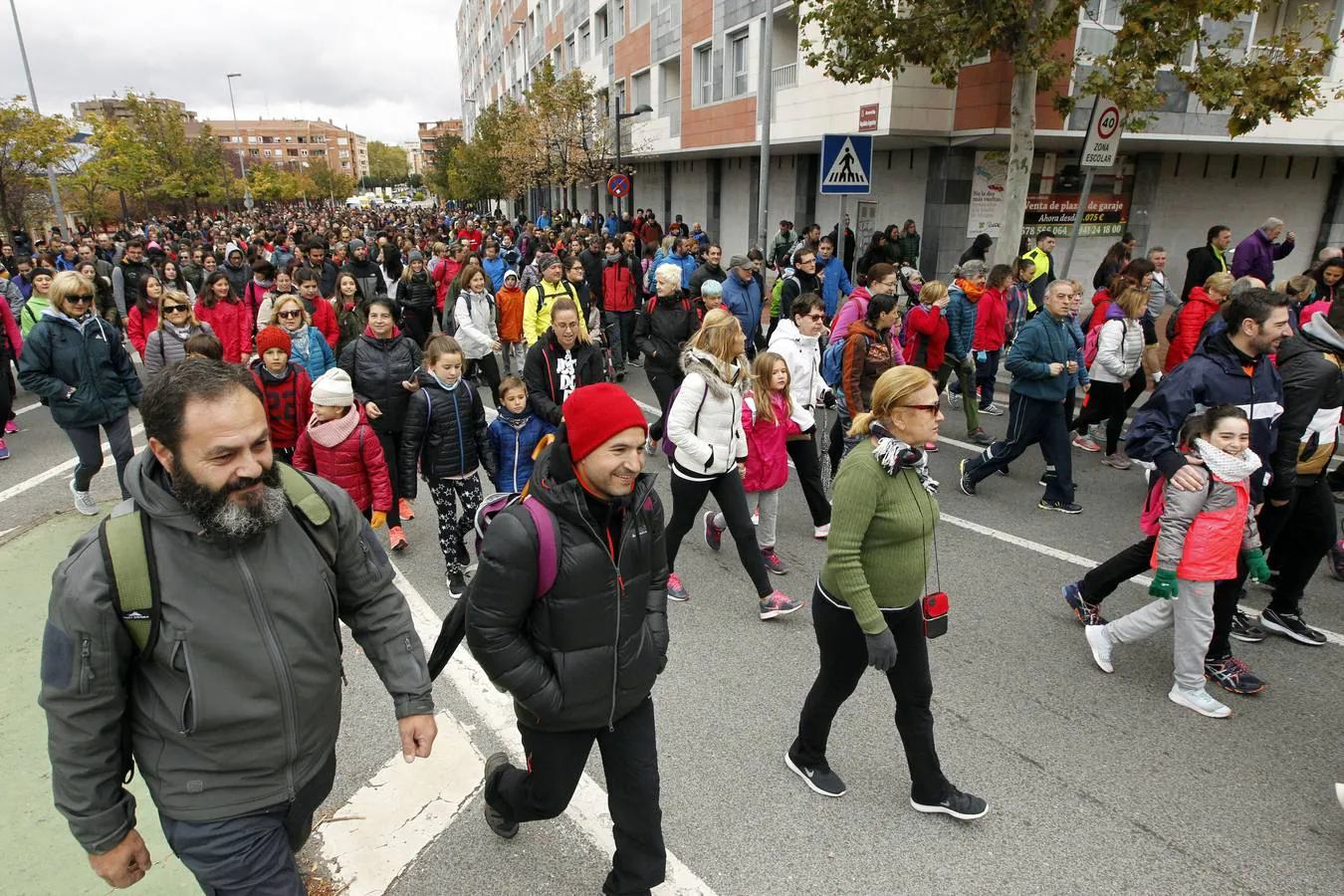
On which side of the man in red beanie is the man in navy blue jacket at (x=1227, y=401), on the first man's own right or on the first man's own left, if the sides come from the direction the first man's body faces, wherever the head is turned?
on the first man's own left

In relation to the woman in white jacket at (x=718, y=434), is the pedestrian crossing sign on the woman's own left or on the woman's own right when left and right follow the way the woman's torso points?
on the woman's own left

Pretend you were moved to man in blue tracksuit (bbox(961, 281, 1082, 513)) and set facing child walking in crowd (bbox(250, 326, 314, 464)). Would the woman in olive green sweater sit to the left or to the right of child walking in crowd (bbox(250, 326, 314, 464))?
left

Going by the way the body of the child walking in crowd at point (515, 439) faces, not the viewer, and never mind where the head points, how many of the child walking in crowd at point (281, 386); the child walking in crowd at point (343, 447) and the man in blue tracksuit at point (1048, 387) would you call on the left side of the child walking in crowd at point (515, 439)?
1

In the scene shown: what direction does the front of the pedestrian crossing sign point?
toward the camera

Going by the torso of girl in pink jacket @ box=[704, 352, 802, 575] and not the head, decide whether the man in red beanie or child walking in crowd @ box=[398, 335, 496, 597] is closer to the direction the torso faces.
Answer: the man in red beanie

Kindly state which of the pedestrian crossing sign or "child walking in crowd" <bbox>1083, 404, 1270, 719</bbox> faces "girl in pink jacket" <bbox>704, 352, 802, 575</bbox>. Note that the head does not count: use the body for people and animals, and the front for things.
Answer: the pedestrian crossing sign

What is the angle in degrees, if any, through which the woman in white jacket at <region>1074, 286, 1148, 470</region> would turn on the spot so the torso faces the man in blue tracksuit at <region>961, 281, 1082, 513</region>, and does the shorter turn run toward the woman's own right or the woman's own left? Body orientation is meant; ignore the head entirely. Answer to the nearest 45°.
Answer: approximately 90° to the woman's own right

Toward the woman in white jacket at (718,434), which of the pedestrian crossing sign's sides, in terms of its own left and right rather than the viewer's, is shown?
front

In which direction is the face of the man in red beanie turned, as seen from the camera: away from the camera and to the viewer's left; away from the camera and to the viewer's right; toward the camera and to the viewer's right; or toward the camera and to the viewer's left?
toward the camera and to the viewer's right

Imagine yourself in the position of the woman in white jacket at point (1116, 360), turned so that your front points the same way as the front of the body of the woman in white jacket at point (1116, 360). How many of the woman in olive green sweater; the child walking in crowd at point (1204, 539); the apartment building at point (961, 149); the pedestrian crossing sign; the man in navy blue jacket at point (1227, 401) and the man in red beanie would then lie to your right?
4

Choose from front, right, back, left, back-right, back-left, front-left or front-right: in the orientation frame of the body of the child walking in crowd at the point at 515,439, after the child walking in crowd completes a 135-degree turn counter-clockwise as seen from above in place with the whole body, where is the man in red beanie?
back-right

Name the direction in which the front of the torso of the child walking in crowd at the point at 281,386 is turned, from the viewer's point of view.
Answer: toward the camera
